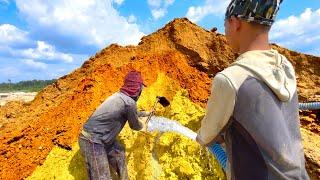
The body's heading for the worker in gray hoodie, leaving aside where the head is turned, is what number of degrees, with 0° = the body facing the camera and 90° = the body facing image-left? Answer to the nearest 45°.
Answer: approximately 135°

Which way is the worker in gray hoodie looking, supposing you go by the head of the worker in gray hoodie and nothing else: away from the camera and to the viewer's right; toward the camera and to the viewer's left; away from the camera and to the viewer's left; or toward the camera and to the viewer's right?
away from the camera and to the viewer's left

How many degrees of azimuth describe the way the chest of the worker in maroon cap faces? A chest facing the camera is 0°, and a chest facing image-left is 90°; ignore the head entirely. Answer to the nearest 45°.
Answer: approximately 225°

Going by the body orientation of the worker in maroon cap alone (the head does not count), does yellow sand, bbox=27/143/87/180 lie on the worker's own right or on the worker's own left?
on the worker's own left
